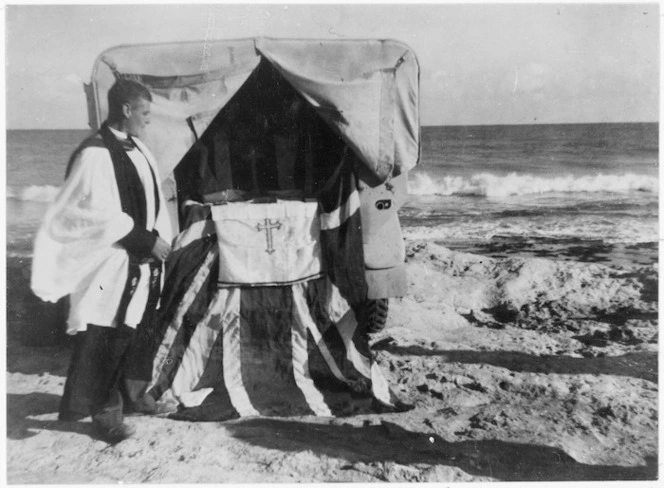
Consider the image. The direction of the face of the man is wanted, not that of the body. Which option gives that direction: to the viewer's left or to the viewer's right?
to the viewer's right

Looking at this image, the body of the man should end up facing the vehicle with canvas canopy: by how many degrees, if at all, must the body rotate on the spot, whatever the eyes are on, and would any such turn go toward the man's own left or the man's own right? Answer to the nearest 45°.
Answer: approximately 45° to the man's own left

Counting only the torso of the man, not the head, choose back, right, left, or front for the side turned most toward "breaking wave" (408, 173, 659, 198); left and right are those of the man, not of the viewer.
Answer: left

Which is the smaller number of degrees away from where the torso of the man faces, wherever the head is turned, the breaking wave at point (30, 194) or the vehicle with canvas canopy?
the vehicle with canvas canopy

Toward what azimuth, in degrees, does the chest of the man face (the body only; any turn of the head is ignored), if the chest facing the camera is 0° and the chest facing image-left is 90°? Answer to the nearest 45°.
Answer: approximately 315°
